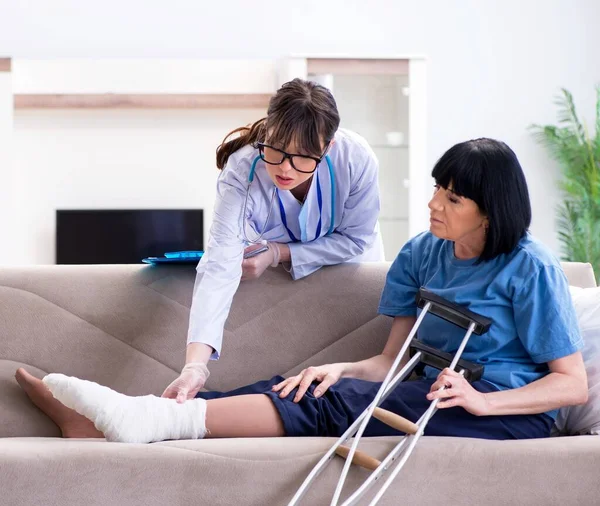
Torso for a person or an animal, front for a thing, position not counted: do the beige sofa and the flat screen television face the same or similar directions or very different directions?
same or similar directions

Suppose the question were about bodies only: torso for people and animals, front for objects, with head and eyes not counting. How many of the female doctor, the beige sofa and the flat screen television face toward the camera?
3

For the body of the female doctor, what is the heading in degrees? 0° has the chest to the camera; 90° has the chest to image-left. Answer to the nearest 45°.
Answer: approximately 0°

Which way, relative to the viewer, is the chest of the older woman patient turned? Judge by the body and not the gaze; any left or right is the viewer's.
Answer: facing the viewer and to the left of the viewer

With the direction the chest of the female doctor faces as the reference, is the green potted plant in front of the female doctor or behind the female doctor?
behind

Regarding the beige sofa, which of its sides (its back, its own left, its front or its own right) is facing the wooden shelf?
back

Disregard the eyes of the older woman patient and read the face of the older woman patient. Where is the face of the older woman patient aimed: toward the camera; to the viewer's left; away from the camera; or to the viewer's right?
to the viewer's left

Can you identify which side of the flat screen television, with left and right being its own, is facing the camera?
front

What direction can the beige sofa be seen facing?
toward the camera
